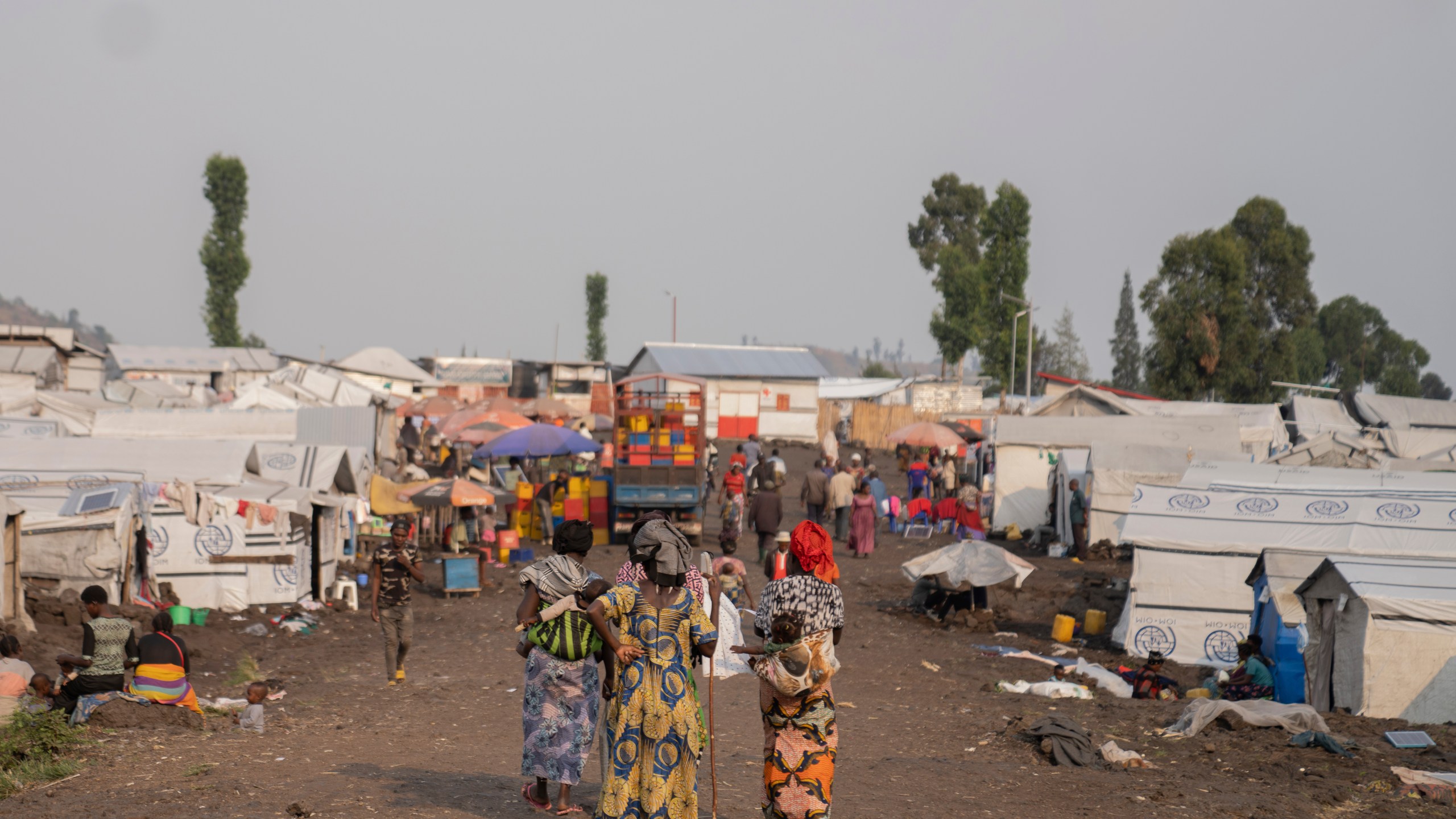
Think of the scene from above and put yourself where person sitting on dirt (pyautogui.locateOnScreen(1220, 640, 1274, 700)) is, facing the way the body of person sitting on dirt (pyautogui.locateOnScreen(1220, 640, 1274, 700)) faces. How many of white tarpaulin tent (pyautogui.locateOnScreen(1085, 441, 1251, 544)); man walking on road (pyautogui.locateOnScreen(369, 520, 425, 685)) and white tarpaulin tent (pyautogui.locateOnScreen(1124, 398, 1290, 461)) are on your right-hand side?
2

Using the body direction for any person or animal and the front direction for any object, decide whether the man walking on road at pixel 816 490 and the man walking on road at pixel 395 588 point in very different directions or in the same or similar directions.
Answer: very different directions

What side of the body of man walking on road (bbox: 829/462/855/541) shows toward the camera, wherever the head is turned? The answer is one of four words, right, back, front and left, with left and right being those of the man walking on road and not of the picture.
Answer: back

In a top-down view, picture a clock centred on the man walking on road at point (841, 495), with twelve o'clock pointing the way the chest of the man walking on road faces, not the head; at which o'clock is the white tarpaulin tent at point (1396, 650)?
The white tarpaulin tent is roughly at 5 o'clock from the man walking on road.

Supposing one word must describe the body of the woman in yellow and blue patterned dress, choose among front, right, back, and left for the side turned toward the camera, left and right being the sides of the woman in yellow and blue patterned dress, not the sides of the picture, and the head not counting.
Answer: back

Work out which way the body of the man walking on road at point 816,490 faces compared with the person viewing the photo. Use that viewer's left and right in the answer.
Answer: facing away from the viewer

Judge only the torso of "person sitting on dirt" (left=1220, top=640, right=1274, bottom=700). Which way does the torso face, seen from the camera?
to the viewer's left

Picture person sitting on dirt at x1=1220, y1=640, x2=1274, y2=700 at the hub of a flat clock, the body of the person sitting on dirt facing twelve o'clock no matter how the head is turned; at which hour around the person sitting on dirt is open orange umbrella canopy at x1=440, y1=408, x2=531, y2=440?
The open orange umbrella canopy is roughly at 1 o'clock from the person sitting on dirt.
